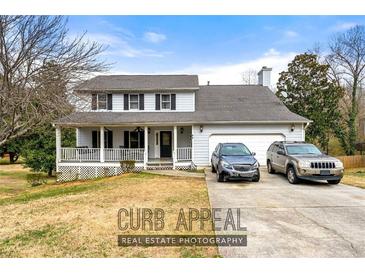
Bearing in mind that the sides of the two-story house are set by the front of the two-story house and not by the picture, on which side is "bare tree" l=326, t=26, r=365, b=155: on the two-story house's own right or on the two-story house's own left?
on the two-story house's own left

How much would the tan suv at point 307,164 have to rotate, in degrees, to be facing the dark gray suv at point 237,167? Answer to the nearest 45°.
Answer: approximately 135° to its right

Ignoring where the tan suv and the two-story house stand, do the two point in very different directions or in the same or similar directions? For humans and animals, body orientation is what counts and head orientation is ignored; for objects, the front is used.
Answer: same or similar directions

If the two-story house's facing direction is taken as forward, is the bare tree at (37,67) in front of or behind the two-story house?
in front

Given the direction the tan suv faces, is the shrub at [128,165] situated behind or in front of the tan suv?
behind

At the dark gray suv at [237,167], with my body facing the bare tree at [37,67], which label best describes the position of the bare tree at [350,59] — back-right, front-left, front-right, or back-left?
back-right

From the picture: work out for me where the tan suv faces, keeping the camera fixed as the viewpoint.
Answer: facing the viewer and to the right of the viewer

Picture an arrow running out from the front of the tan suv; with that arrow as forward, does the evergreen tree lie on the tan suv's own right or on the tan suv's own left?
on the tan suv's own left

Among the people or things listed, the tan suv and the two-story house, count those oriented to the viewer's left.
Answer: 0

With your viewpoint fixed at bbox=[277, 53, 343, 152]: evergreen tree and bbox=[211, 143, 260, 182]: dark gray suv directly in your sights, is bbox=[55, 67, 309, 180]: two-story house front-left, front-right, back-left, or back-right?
front-right

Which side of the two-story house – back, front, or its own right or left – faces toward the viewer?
front

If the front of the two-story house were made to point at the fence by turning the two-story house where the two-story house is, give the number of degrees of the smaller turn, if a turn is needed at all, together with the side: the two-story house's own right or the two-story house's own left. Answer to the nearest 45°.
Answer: approximately 90° to the two-story house's own left
